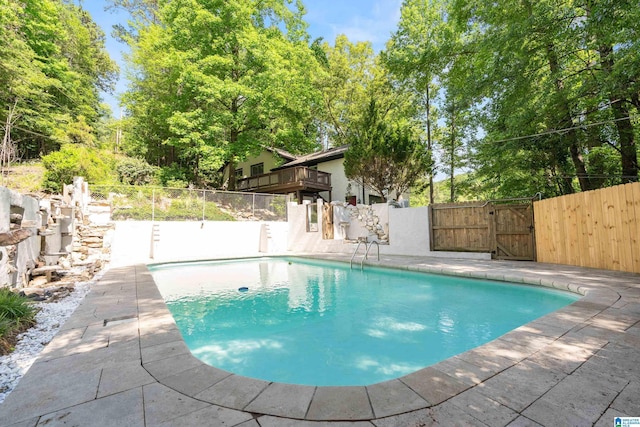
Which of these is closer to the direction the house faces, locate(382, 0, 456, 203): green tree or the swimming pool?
the swimming pool

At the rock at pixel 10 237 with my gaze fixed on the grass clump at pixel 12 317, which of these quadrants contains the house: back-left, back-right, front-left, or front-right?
back-left

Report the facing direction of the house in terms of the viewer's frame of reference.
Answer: facing the viewer and to the left of the viewer

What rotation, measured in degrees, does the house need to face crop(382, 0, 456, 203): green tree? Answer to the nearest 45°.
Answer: approximately 90° to its left

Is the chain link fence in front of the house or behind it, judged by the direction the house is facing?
in front

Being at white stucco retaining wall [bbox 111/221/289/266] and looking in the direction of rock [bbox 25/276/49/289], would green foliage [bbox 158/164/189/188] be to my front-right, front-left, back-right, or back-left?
back-right

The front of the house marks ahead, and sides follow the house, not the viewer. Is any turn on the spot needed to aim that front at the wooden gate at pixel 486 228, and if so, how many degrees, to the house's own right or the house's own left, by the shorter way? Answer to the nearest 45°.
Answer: approximately 90° to the house's own left

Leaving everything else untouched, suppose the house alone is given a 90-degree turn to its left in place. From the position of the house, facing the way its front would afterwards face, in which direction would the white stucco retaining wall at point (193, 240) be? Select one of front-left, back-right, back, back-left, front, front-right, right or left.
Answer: right

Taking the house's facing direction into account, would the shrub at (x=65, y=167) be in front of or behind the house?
in front

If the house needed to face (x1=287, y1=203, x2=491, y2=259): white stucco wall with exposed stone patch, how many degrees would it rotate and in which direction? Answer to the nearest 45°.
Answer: approximately 45° to its left

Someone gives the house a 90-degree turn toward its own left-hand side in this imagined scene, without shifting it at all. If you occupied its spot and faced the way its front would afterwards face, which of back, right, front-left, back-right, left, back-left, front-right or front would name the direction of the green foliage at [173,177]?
back-right

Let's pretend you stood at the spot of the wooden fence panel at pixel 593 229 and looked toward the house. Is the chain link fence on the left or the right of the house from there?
left

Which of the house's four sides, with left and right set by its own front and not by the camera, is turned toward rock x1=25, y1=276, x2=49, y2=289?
front
